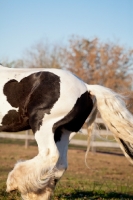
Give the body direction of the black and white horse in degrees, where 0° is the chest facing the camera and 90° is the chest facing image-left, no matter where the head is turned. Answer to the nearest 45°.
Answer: approximately 90°

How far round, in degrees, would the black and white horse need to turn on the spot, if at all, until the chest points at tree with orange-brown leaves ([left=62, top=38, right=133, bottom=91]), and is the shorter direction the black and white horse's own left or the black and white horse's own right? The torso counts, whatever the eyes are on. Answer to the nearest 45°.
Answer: approximately 90° to the black and white horse's own right
